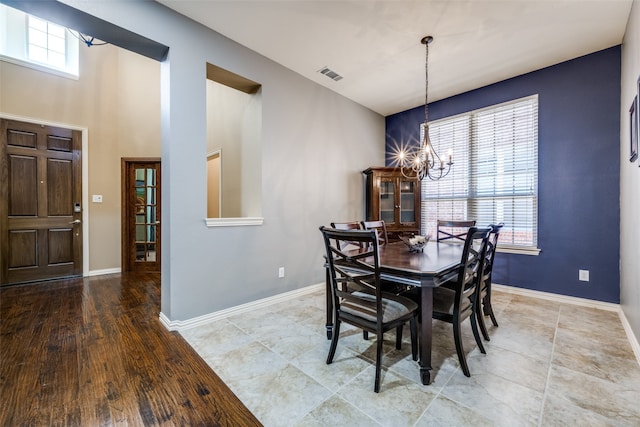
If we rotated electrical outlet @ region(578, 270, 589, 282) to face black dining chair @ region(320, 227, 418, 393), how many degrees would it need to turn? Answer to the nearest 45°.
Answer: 0° — it already faces it

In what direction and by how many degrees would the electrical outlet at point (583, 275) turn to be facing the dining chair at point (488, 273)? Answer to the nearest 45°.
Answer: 0° — it already faces it

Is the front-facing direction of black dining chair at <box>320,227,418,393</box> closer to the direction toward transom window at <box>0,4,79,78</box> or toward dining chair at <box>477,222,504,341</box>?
the dining chair

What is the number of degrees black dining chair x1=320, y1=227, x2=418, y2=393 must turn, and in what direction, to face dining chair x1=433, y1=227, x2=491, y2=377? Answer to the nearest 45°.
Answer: approximately 45° to its right

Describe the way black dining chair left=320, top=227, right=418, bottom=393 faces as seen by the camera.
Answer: facing away from the viewer and to the right of the viewer

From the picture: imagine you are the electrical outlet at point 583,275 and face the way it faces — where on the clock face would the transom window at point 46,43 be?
The transom window is roughly at 2 o'clock from the electrical outlet.

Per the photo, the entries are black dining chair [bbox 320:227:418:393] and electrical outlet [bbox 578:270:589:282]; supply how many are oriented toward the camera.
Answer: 1

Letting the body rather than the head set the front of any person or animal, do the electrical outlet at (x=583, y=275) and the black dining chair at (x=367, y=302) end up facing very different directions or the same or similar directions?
very different directions
